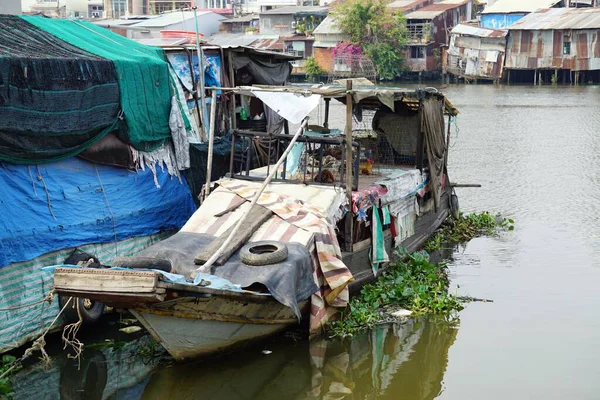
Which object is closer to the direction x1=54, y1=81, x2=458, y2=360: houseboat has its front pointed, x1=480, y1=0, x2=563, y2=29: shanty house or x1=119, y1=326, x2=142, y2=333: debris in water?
the debris in water

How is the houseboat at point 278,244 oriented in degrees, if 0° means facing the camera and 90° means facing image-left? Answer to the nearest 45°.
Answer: approximately 45°

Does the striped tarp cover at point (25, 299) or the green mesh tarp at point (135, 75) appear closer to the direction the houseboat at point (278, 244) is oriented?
the striped tarp cover

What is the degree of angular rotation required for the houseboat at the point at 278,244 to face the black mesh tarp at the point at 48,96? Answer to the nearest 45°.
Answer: approximately 45° to its right

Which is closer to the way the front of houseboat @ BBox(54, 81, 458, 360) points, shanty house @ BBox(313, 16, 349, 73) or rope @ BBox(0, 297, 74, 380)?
the rope

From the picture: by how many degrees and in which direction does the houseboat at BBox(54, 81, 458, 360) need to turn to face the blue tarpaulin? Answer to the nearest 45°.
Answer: approximately 45° to its right

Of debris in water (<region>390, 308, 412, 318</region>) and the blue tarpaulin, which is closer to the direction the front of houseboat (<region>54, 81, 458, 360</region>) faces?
the blue tarpaulin

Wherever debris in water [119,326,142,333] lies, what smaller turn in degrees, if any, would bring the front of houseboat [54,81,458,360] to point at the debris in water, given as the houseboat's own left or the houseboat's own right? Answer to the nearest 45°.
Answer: approximately 45° to the houseboat's own right

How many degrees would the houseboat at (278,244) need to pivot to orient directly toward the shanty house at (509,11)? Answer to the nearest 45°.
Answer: approximately 135° to its right
